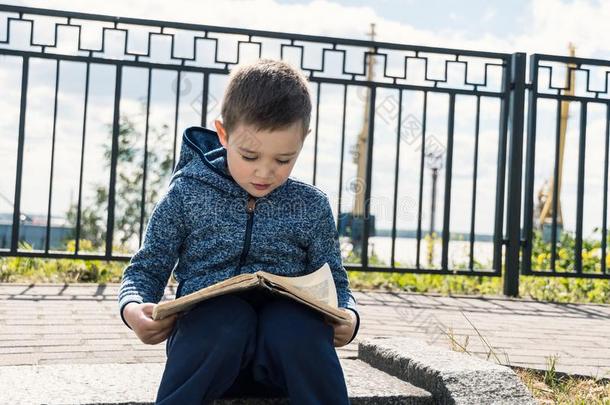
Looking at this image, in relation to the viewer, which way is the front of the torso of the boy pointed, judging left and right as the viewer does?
facing the viewer

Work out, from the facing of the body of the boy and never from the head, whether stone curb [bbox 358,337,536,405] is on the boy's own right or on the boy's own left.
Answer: on the boy's own left
